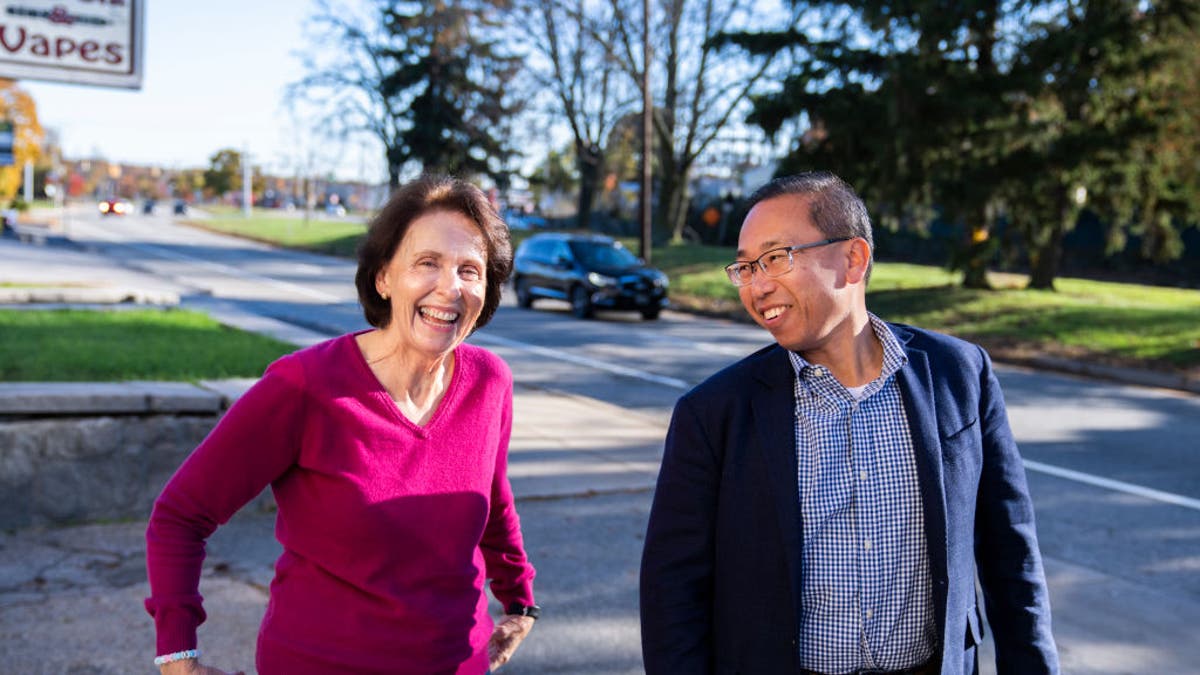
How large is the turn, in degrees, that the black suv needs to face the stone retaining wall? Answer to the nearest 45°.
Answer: approximately 45° to its right

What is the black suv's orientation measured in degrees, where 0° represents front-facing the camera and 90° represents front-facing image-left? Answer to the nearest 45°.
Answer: approximately 315°

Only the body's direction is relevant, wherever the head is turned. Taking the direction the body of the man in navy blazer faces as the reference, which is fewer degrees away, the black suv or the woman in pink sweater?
the woman in pink sweater

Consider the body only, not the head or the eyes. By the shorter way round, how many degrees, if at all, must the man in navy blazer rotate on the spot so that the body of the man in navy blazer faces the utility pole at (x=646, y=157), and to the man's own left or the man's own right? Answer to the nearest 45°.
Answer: approximately 180°

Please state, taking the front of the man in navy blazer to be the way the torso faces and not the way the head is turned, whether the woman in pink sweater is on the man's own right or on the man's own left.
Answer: on the man's own right

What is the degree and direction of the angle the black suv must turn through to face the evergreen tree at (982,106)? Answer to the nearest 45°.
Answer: approximately 45° to its left

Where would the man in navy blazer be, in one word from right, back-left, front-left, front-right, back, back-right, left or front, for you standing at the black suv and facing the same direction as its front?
front-right

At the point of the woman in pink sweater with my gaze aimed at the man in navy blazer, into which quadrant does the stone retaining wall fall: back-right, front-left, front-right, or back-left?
back-left

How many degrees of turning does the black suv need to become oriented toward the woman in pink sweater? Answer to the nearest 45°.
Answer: approximately 45° to its right

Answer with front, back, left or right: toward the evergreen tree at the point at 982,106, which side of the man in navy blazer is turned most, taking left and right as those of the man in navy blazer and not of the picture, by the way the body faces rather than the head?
back

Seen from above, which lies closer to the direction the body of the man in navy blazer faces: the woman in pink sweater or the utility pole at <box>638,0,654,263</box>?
the woman in pink sweater

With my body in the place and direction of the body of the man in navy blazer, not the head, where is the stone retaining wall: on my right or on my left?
on my right

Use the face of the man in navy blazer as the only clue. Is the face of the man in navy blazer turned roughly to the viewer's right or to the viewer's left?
to the viewer's left
